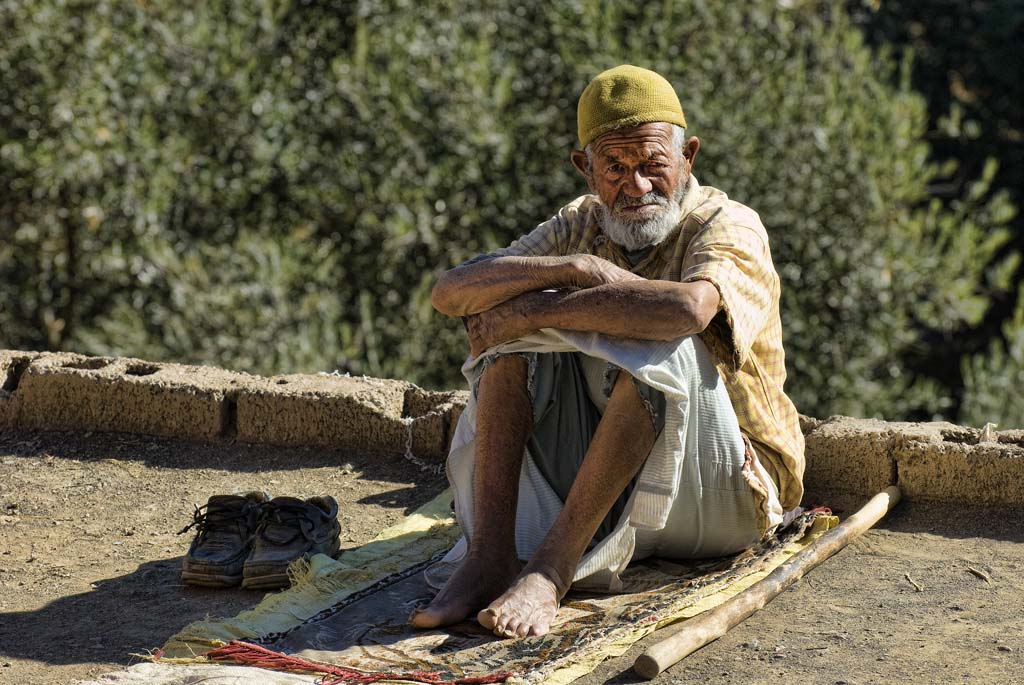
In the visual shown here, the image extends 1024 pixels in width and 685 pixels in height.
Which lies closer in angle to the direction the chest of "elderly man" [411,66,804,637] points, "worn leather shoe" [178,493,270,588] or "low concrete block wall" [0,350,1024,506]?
the worn leather shoe

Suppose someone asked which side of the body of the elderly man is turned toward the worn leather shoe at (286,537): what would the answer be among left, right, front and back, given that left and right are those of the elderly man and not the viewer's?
right

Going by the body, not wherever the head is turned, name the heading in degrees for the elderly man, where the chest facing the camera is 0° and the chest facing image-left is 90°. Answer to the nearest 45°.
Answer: approximately 45°

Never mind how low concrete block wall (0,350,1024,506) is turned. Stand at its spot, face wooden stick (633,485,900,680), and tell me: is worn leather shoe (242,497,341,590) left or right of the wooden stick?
right

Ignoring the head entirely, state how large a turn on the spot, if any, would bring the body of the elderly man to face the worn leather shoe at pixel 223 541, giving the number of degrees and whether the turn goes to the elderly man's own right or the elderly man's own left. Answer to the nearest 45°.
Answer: approximately 45° to the elderly man's own right
